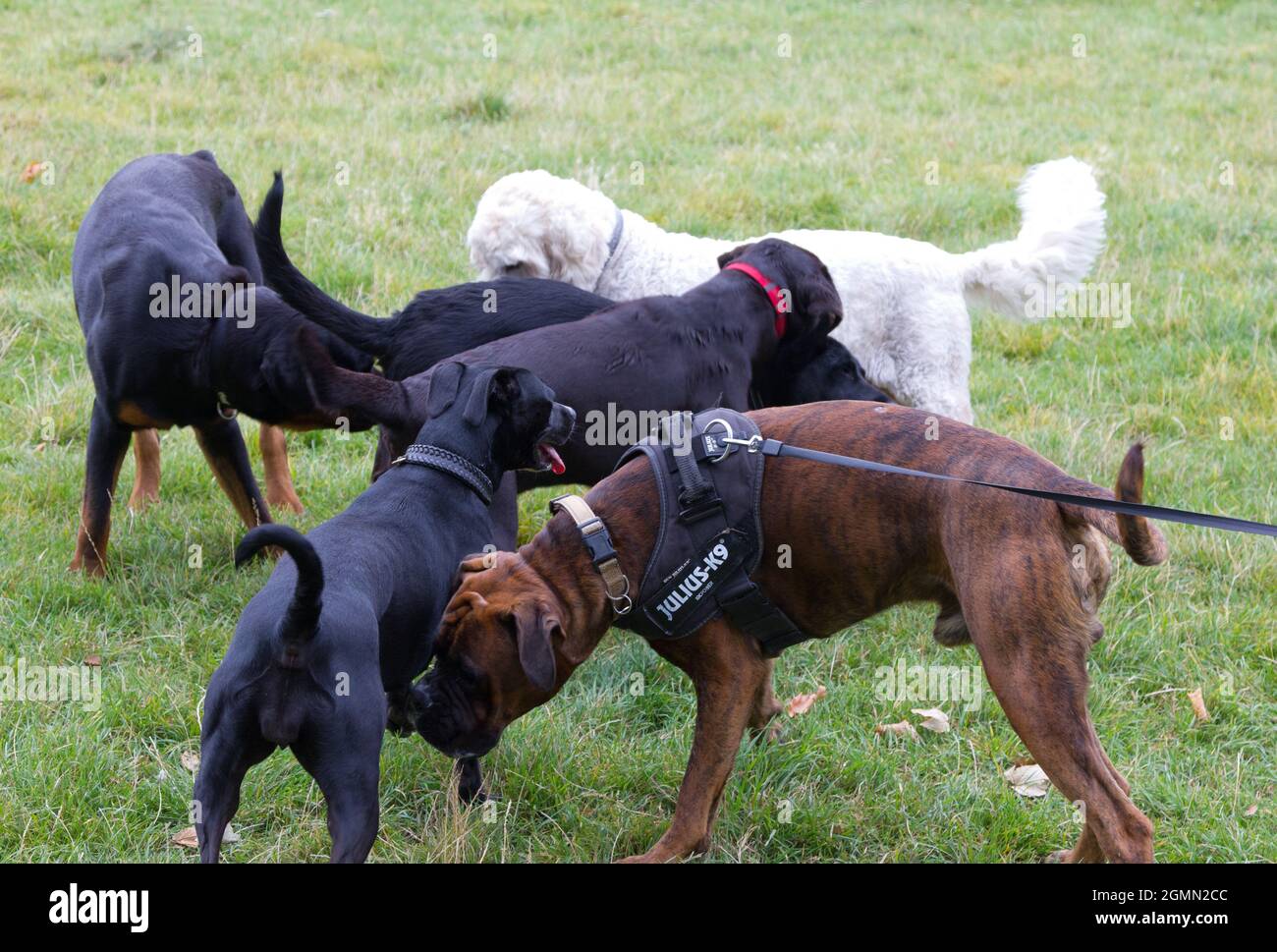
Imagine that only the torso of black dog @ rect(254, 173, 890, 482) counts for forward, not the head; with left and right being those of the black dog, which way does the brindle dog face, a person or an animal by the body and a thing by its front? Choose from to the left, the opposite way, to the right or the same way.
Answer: the opposite way

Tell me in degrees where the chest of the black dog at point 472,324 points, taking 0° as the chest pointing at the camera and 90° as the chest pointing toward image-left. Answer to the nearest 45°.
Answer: approximately 270°

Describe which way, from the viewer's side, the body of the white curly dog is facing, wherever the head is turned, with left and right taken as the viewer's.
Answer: facing to the left of the viewer

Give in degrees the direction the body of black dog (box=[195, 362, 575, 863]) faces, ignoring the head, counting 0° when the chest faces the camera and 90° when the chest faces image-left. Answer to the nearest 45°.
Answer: approximately 225°

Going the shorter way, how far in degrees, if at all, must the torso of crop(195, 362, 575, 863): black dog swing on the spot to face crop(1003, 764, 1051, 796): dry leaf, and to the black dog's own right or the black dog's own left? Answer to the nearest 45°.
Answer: approximately 45° to the black dog's own right

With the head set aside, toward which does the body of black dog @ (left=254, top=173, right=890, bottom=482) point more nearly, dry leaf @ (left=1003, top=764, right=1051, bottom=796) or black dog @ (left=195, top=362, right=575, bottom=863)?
the dry leaf

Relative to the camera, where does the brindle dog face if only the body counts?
to the viewer's left
